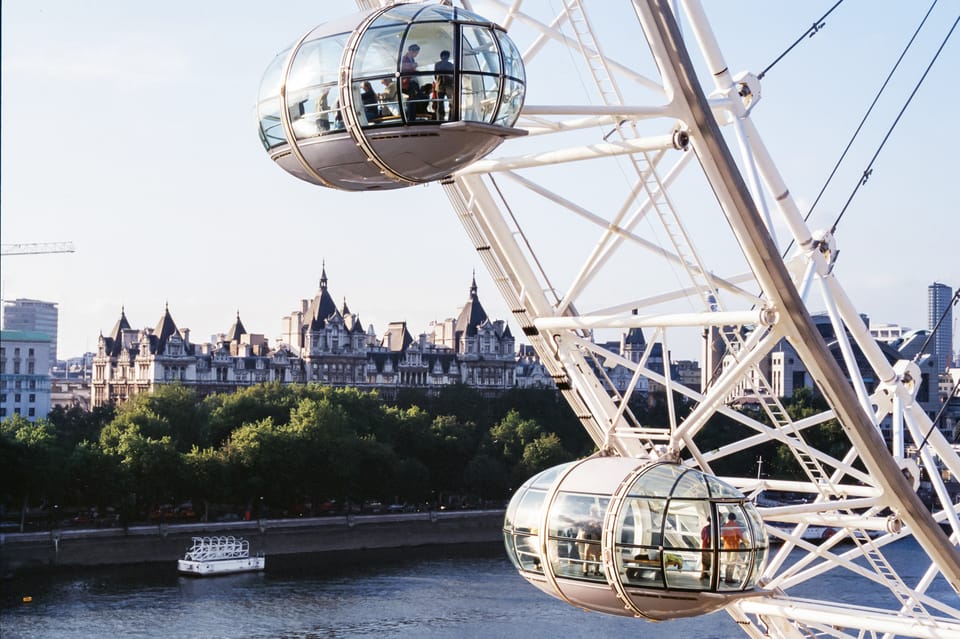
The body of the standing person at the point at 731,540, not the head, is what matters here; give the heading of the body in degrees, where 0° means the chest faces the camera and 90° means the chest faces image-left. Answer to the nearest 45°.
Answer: approximately 180°

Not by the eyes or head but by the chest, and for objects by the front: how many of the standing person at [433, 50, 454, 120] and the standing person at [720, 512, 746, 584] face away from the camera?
2

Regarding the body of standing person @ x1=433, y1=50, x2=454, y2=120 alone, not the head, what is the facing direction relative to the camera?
away from the camera

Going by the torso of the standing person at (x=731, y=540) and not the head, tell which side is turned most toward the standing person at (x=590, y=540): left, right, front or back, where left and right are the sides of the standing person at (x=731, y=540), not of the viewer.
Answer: left

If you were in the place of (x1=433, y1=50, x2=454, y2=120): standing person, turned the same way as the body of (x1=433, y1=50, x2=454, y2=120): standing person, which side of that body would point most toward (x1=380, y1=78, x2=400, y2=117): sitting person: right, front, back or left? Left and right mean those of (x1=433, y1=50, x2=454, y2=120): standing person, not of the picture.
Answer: left
